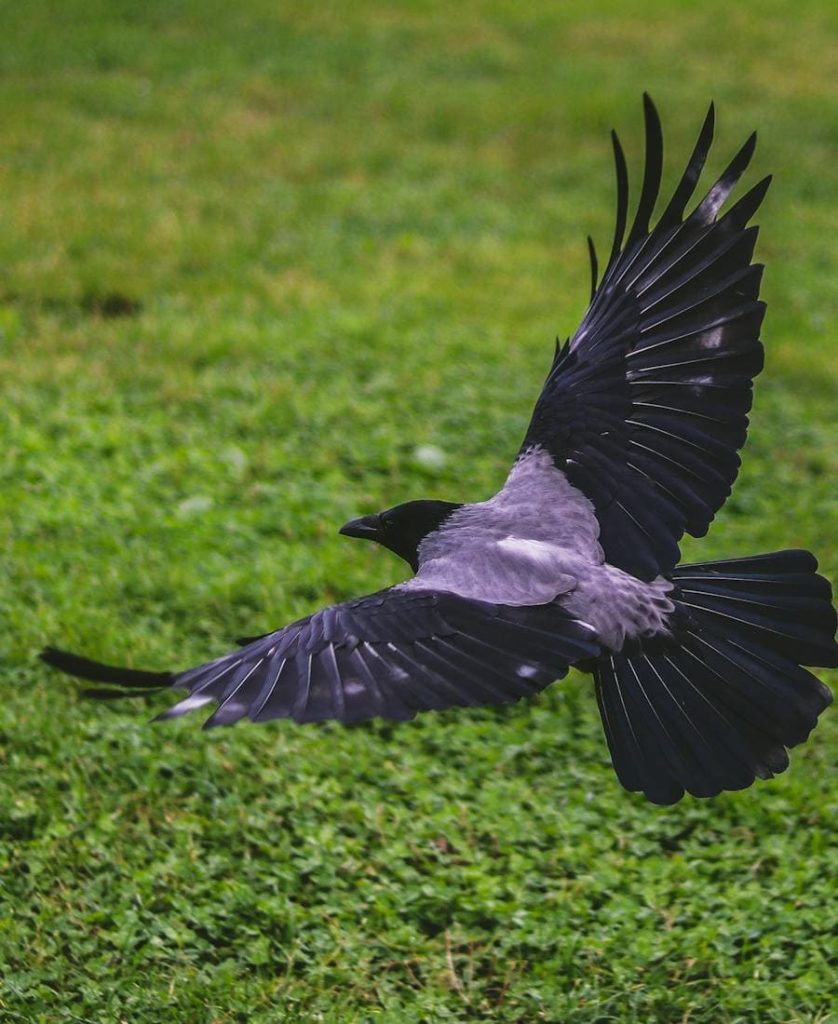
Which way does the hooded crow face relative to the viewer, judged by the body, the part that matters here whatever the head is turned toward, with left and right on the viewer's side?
facing away from the viewer and to the left of the viewer
